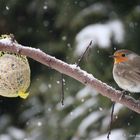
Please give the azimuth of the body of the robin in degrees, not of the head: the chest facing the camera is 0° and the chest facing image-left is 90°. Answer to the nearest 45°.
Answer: approximately 90°

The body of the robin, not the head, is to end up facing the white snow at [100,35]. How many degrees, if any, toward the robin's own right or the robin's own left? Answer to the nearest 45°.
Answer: approximately 90° to the robin's own right
